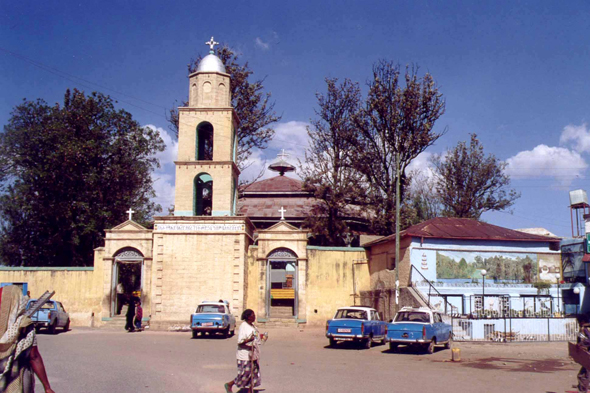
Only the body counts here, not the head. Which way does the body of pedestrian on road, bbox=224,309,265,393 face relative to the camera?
to the viewer's right

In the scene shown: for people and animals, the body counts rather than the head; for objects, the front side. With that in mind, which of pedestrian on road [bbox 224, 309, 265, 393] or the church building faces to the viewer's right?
the pedestrian on road

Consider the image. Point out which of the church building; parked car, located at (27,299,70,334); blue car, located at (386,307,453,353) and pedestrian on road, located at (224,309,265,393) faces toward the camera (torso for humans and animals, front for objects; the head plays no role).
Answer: the church building

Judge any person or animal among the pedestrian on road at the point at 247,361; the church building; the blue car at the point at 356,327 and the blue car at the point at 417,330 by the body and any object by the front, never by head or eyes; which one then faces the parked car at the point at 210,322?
the church building
